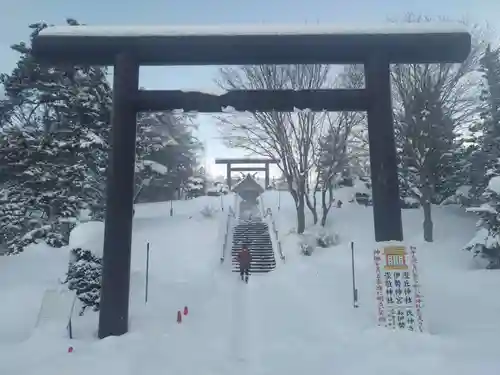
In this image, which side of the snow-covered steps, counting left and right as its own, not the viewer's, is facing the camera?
front

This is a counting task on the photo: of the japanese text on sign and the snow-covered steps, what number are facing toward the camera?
2

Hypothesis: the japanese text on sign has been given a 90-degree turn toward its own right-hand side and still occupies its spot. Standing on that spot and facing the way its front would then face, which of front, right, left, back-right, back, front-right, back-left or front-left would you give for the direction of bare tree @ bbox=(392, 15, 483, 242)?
right

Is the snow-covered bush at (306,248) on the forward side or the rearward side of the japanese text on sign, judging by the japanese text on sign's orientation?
on the rearward side

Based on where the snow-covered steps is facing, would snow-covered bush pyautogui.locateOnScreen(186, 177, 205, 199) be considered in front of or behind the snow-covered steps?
behind

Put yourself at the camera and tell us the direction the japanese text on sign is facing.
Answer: facing the viewer
